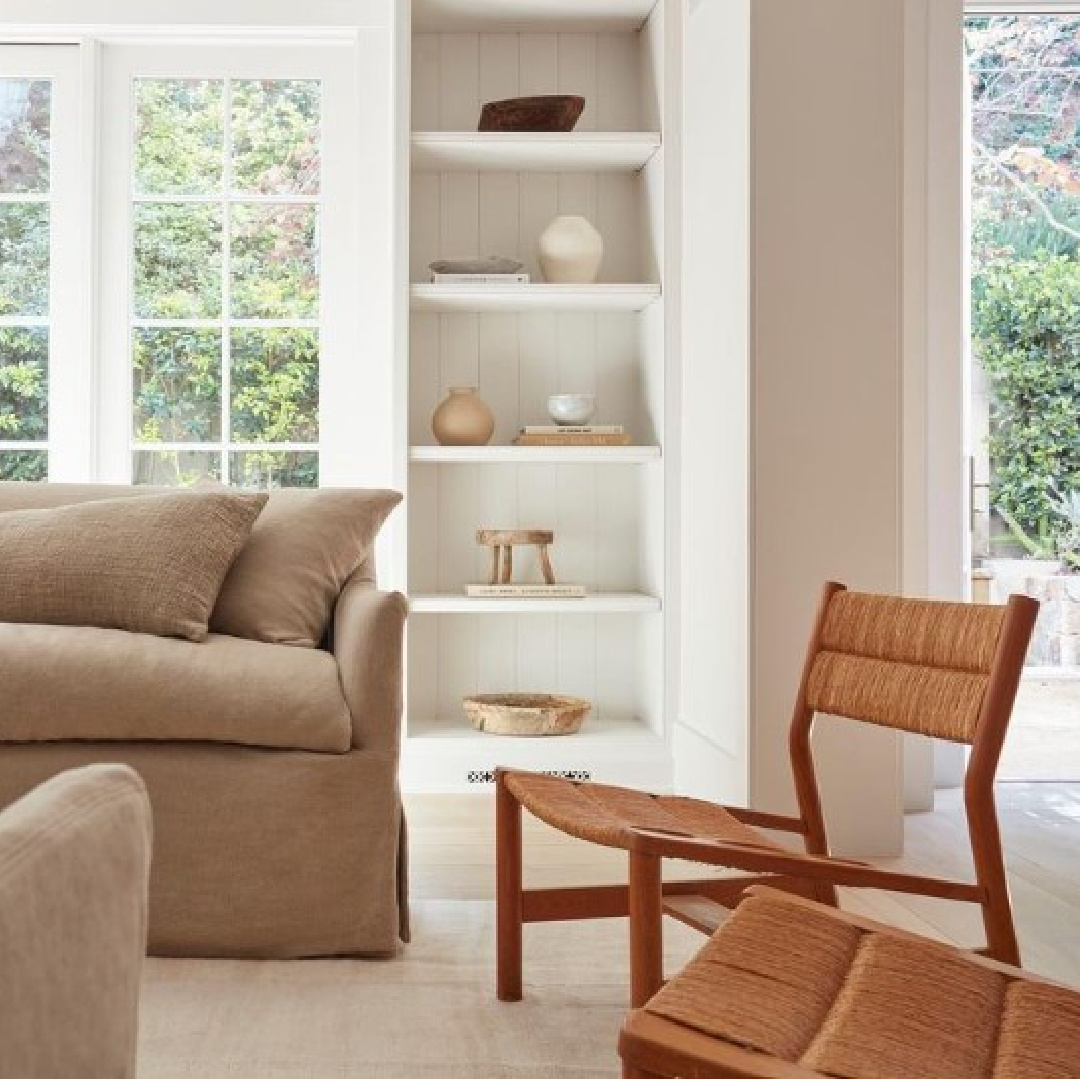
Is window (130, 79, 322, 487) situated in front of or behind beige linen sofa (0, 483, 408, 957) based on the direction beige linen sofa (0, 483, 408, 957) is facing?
behind

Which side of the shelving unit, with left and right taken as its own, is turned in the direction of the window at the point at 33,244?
right

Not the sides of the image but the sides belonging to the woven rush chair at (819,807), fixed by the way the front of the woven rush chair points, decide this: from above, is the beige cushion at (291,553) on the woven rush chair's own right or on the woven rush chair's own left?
on the woven rush chair's own right

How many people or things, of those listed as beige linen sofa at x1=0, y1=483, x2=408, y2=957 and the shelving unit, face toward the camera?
2

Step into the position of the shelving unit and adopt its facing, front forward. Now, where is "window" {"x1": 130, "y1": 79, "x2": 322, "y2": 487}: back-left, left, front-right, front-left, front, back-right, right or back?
right

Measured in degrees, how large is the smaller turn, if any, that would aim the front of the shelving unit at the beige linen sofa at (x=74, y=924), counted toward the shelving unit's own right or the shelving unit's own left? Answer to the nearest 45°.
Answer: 0° — it already faces it
